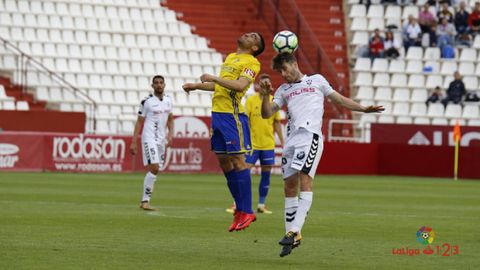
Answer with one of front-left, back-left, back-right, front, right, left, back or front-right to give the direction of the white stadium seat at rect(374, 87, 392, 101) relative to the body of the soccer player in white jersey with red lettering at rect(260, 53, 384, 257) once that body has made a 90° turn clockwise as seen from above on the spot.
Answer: front-right

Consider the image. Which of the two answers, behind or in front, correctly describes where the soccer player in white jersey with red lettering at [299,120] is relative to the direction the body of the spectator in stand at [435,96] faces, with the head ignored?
in front

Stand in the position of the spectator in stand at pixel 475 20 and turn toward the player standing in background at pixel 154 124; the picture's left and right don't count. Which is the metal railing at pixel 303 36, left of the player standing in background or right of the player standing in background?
right

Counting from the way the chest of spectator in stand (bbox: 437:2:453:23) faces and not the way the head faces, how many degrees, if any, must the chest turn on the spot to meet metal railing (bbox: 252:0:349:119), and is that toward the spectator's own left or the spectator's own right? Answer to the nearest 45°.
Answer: approximately 45° to the spectator's own right

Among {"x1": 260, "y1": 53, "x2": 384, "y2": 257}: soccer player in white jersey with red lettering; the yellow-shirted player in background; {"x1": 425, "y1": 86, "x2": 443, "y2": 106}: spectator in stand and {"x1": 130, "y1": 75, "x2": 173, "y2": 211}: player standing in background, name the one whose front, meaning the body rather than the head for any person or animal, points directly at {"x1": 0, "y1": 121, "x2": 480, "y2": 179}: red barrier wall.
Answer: the spectator in stand

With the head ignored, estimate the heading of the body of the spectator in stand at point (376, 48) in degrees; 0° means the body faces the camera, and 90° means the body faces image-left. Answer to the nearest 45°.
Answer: approximately 0°

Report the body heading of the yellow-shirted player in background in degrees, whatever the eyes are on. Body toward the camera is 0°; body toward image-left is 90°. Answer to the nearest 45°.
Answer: approximately 315°

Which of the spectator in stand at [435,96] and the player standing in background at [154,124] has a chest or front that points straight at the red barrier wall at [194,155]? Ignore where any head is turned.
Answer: the spectator in stand
